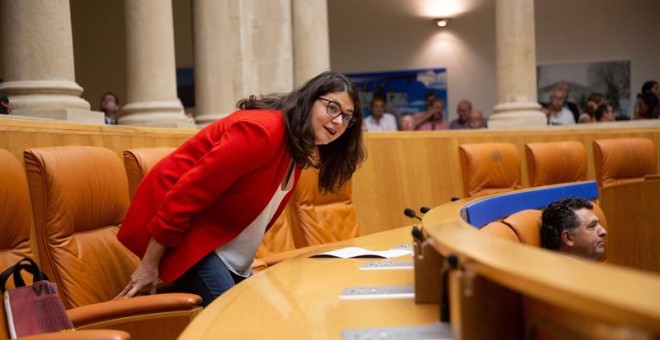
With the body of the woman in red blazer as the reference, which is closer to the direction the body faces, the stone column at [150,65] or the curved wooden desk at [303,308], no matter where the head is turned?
the curved wooden desk

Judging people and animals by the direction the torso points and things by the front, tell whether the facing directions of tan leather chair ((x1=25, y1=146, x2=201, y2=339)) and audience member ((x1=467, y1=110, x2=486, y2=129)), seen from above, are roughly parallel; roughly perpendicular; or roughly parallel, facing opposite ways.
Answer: roughly perpendicular

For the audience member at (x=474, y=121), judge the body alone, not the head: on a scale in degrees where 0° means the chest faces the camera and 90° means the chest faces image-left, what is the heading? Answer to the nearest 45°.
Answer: approximately 0°

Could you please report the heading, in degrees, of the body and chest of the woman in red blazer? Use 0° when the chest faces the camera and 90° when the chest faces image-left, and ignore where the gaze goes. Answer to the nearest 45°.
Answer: approximately 315°

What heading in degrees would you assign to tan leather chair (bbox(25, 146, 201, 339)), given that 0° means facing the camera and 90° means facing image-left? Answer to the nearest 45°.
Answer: approximately 315°

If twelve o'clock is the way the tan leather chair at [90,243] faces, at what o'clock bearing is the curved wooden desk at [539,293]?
The curved wooden desk is roughly at 1 o'clock from the tan leather chair.

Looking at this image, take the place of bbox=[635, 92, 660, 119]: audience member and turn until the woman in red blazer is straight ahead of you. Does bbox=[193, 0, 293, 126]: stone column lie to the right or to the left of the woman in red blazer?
right
